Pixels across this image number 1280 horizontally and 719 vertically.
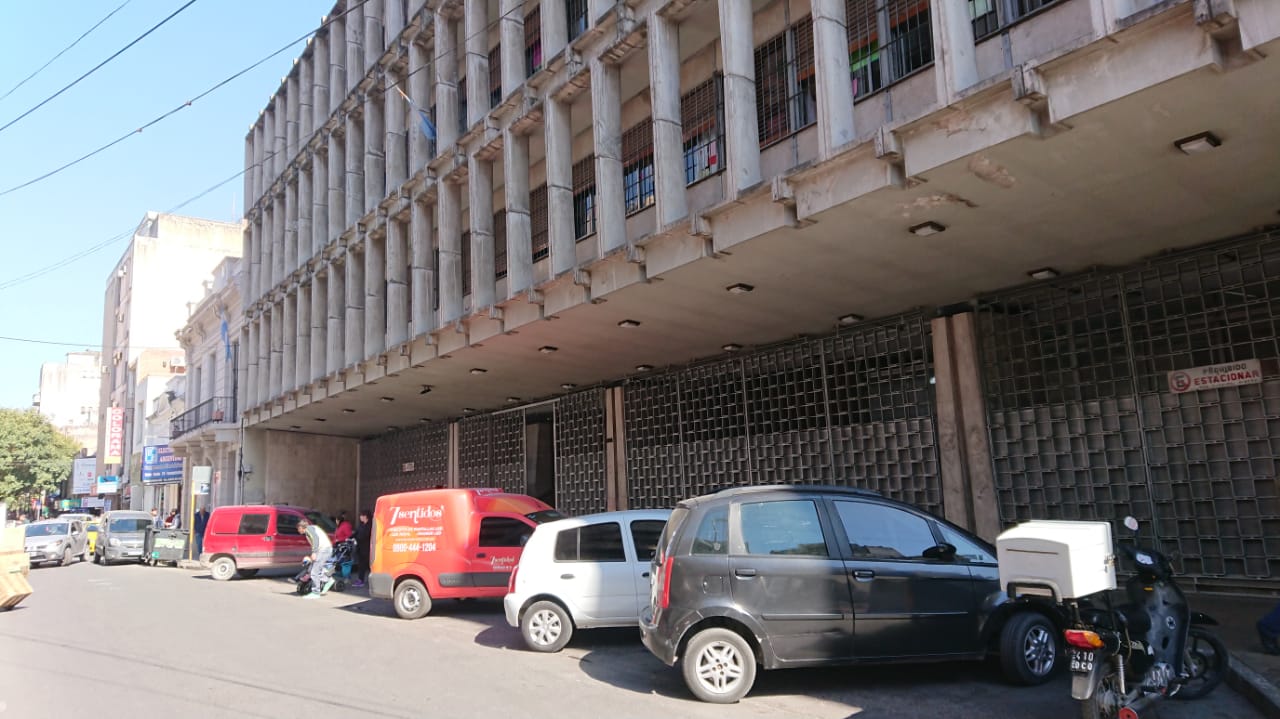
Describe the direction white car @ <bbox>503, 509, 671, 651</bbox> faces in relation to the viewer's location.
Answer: facing to the right of the viewer

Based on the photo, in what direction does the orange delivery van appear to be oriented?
to the viewer's right

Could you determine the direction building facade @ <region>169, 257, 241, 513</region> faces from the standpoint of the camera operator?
facing the viewer and to the left of the viewer

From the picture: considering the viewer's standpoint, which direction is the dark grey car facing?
facing to the right of the viewer

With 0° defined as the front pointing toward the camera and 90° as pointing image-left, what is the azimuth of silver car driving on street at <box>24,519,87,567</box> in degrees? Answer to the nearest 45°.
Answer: approximately 45°

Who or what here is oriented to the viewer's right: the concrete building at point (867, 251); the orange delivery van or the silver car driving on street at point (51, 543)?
the orange delivery van

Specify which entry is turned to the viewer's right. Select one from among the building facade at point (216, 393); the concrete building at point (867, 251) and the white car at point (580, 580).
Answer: the white car

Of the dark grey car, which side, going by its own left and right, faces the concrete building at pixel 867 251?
left

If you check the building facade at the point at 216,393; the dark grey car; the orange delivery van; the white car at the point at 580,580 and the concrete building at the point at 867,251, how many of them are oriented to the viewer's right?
3

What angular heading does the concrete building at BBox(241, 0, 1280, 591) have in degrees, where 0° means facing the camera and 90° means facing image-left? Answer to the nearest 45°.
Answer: approximately 45°

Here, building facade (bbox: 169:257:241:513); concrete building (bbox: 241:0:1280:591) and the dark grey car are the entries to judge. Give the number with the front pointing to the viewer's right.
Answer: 1

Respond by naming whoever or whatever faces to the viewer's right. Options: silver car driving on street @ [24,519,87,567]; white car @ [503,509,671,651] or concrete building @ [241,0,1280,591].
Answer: the white car

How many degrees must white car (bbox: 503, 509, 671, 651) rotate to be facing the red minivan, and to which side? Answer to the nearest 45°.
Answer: approximately 135° to its left

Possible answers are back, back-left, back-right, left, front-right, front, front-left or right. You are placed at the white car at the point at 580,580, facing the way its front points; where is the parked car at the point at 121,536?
back-left

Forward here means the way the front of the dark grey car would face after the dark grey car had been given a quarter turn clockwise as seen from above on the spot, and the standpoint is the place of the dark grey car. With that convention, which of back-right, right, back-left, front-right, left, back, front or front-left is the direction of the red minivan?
back-right

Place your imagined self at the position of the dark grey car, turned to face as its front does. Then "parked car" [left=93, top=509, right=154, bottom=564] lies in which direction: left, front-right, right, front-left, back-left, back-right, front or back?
back-left

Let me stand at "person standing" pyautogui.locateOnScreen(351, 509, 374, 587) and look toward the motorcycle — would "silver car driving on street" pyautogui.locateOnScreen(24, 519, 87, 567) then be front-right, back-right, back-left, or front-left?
back-right
